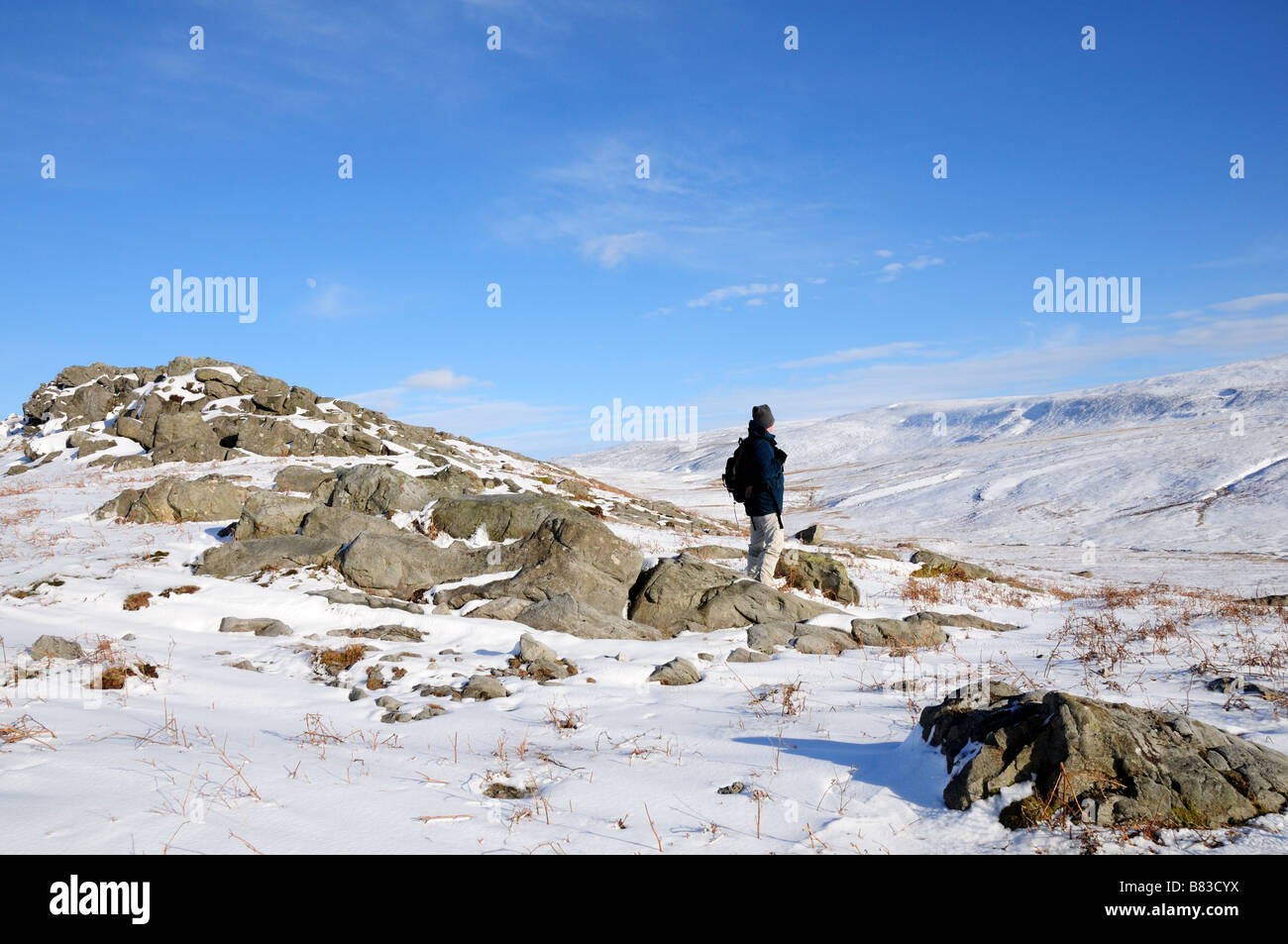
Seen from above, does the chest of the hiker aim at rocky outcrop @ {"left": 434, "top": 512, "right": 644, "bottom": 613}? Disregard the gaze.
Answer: no

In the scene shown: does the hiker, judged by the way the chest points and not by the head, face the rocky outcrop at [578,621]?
no

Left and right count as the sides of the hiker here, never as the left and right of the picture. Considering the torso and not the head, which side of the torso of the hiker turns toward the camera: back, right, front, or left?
right

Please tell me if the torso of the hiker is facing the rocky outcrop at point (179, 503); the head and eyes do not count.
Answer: no

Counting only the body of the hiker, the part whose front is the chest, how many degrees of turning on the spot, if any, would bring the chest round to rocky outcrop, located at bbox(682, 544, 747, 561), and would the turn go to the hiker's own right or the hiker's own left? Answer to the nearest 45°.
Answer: approximately 90° to the hiker's own left

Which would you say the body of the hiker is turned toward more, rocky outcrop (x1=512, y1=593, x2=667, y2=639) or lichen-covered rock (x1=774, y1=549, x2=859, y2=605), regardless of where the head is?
the lichen-covered rock

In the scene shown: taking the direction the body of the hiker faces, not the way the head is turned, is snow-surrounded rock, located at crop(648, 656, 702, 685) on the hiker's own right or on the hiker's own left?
on the hiker's own right

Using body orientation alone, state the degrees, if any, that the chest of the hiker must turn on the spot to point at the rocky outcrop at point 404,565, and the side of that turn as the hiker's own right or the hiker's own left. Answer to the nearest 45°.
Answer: approximately 180°
